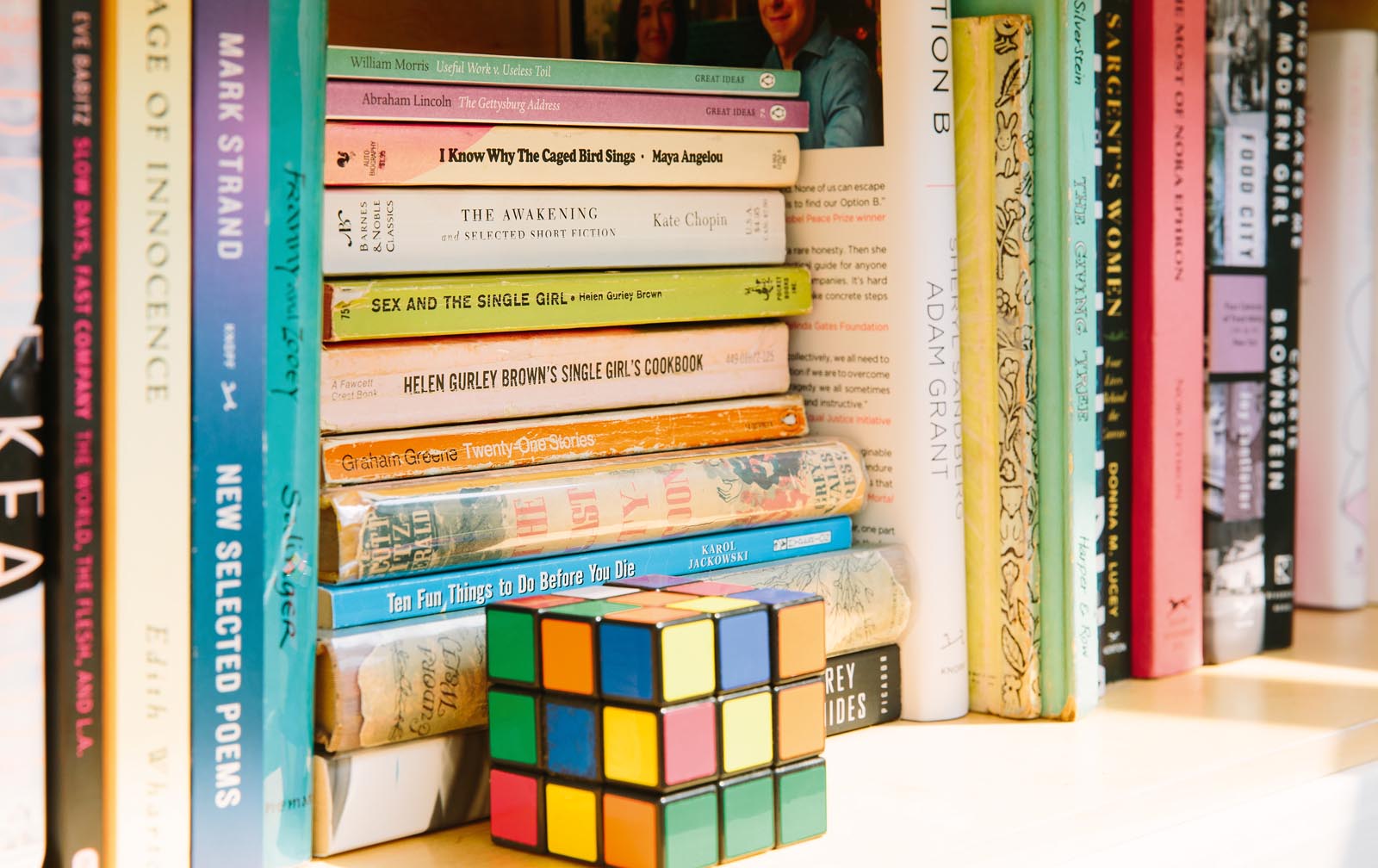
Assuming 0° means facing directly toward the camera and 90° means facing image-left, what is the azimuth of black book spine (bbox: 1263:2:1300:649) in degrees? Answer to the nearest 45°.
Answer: approximately 0°

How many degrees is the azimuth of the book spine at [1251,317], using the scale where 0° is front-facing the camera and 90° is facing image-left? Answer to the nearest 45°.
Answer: approximately 0°
